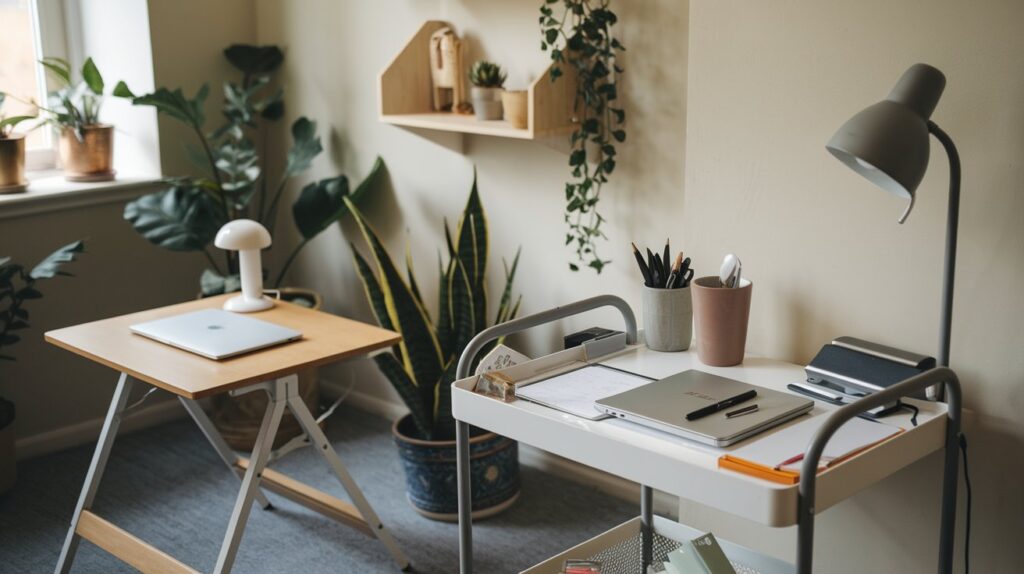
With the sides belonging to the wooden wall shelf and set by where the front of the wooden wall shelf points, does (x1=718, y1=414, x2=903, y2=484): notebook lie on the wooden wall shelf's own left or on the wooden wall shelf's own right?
on the wooden wall shelf's own left

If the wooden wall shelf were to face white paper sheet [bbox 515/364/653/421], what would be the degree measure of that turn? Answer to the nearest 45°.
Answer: approximately 45° to its left

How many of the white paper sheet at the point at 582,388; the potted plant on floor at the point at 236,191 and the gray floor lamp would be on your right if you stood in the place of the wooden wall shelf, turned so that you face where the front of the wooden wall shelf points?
1

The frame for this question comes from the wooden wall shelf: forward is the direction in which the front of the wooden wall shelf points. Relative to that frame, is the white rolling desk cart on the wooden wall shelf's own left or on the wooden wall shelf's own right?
on the wooden wall shelf's own left

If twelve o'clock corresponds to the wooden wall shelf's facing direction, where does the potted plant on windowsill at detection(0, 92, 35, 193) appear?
The potted plant on windowsill is roughly at 2 o'clock from the wooden wall shelf.

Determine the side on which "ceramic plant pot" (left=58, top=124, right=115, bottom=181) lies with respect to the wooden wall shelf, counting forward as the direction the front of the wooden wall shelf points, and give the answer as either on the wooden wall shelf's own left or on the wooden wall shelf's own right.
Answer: on the wooden wall shelf's own right

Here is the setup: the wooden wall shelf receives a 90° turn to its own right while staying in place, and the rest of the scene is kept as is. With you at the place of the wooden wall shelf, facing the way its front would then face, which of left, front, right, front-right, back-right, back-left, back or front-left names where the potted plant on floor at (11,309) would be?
front-left

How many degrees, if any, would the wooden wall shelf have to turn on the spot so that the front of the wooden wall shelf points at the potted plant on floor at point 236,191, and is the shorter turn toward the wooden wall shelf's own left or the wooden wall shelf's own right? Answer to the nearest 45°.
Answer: approximately 90° to the wooden wall shelf's own right

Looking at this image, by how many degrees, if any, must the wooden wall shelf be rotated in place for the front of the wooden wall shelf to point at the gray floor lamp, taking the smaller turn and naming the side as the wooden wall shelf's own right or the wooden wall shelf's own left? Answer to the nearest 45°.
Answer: approximately 90° to the wooden wall shelf's own left

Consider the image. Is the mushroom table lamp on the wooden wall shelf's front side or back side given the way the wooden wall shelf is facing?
on the front side

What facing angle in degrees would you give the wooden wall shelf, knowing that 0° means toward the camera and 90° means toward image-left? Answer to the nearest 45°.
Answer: approximately 45°
